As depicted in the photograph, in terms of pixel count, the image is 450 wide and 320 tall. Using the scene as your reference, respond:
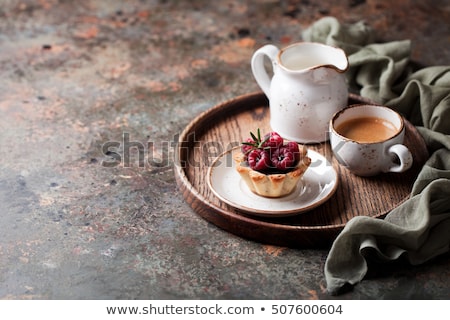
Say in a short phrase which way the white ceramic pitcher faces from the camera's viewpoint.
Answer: facing the viewer and to the right of the viewer
